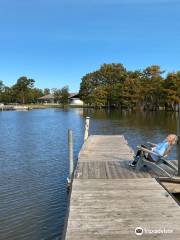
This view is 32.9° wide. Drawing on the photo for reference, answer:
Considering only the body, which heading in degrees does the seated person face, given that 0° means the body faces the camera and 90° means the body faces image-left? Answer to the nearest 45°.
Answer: approximately 90°
